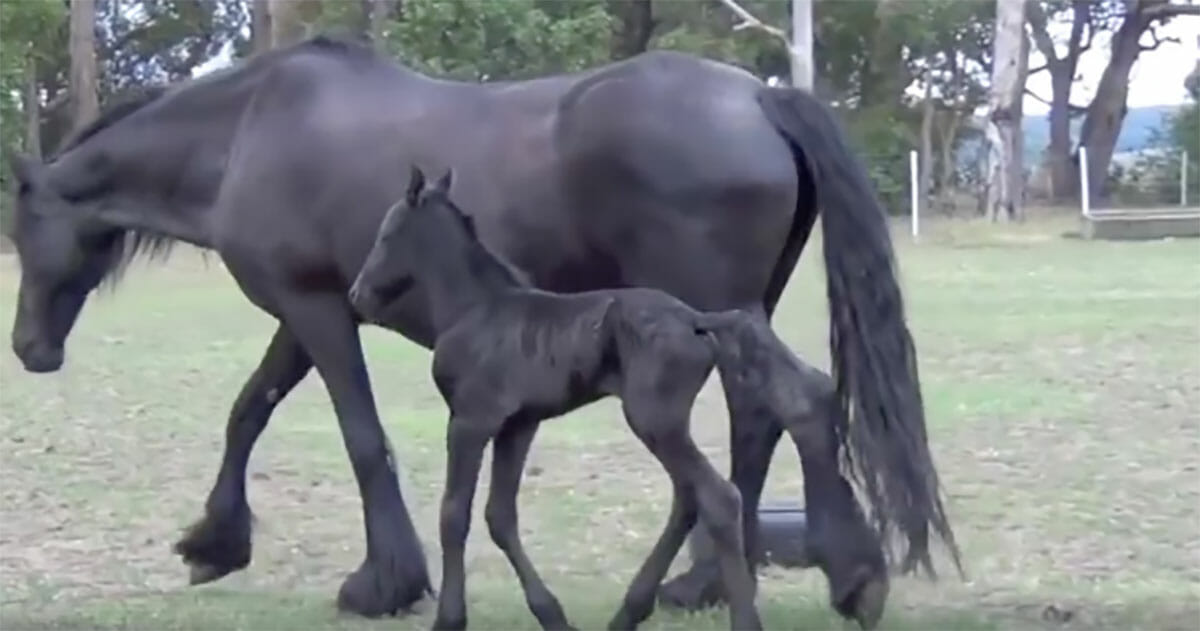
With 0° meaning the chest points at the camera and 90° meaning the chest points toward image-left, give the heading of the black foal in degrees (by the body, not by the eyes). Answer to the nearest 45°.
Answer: approximately 90°

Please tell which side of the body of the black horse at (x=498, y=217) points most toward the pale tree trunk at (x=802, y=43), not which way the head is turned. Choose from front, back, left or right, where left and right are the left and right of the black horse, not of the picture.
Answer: right

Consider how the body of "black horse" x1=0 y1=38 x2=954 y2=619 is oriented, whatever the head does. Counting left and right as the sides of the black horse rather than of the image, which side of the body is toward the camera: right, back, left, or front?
left

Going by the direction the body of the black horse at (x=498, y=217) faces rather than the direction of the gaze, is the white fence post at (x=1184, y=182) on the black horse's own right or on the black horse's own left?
on the black horse's own right

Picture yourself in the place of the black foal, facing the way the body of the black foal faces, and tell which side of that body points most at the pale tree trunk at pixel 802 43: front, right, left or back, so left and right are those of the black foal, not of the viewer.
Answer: right

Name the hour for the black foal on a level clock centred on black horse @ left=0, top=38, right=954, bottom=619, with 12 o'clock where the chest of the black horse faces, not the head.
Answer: The black foal is roughly at 9 o'clock from the black horse.

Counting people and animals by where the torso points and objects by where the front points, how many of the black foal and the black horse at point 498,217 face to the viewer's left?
2
